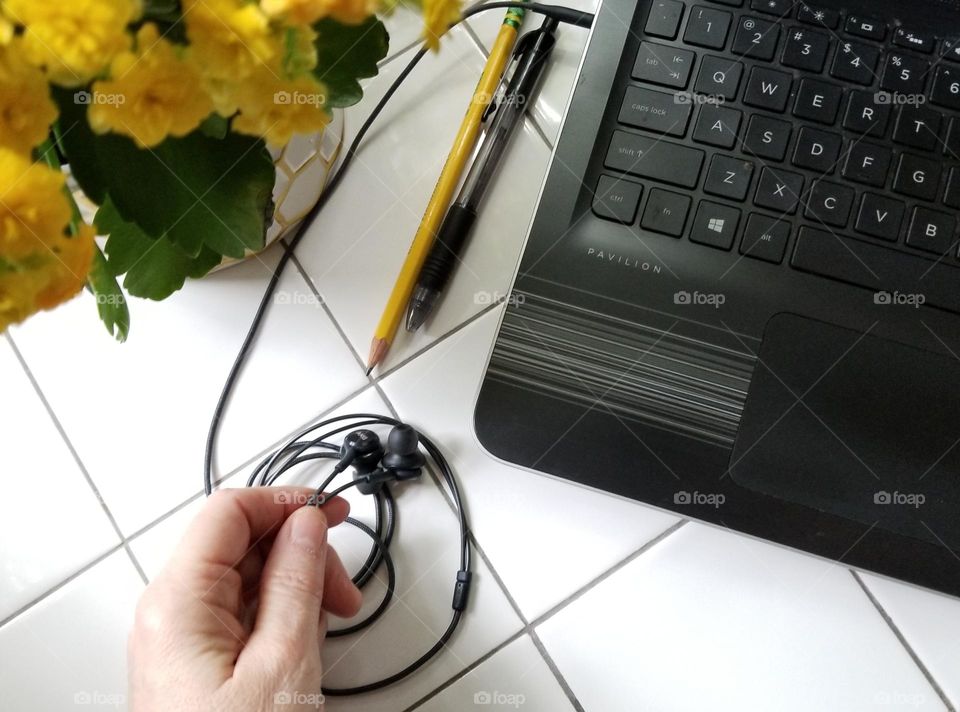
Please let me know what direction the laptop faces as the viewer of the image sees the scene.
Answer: facing the viewer
